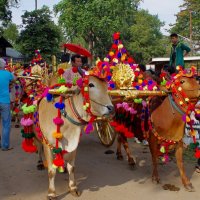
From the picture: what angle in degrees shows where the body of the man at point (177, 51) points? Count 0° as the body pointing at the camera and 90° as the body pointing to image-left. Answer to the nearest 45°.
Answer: approximately 45°

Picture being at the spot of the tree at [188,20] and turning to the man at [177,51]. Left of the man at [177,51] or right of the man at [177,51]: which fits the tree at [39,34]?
right

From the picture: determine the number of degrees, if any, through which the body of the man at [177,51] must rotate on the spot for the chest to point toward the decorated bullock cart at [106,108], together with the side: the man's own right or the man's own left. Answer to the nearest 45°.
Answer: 0° — they already face it

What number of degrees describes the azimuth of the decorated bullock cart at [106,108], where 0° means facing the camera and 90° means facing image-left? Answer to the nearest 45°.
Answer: approximately 315°

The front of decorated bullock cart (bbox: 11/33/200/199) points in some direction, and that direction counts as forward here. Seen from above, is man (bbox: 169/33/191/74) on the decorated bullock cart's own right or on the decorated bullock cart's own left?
on the decorated bullock cart's own left

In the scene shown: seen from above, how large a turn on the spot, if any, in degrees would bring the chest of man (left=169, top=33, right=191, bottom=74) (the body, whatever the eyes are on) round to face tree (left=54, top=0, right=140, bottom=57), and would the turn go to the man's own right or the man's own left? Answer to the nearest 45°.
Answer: approximately 135° to the man's own right

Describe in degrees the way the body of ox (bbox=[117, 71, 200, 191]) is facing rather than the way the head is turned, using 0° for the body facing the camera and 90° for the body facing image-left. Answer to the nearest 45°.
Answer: approximately 315°

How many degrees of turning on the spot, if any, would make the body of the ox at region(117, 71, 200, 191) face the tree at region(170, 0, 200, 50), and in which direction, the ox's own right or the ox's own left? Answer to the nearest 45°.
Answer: approximately 135° to the ox's own left
